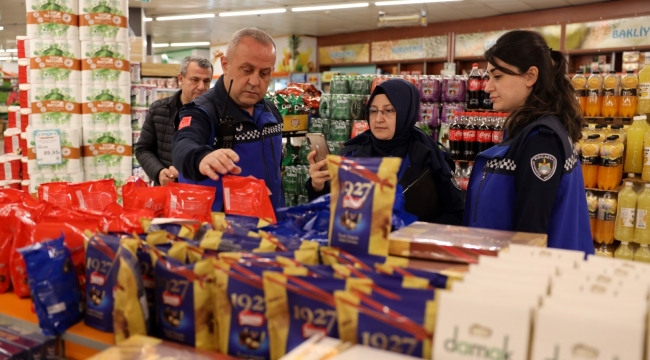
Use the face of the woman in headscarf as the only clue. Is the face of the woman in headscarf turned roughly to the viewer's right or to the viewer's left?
to the viewer's left

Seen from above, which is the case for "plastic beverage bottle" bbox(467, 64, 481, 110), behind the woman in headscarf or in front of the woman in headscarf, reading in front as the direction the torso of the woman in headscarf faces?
behind

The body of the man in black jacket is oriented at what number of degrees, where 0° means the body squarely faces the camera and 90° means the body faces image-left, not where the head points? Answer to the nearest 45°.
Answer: approximately 315°

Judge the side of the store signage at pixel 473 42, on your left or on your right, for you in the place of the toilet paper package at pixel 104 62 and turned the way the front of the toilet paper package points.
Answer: on your left

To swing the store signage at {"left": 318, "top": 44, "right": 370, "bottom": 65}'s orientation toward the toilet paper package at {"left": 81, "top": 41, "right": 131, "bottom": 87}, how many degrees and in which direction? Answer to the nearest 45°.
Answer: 0° — it already faces it

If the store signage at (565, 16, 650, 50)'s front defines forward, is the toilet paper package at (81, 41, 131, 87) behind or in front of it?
in front

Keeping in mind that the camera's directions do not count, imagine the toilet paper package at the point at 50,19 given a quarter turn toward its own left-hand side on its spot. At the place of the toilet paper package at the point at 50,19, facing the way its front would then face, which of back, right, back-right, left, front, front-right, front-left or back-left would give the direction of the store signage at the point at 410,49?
front-left

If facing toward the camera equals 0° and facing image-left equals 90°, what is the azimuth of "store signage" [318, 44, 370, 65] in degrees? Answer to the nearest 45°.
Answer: approximately 0°

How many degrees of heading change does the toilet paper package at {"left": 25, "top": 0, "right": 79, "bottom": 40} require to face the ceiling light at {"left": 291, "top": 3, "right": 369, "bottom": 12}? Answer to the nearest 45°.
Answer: approximately 135° to its left

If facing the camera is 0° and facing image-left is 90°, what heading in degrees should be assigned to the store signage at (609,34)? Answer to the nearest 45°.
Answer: approximately 45°

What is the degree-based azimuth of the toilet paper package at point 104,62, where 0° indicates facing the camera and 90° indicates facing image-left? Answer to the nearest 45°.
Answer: approximately 0°

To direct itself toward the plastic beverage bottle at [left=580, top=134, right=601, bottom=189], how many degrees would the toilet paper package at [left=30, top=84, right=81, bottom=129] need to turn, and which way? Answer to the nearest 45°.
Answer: approximately 90° to its left

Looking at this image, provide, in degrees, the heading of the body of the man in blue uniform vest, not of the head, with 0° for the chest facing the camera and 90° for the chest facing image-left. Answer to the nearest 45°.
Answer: approximately 315°
